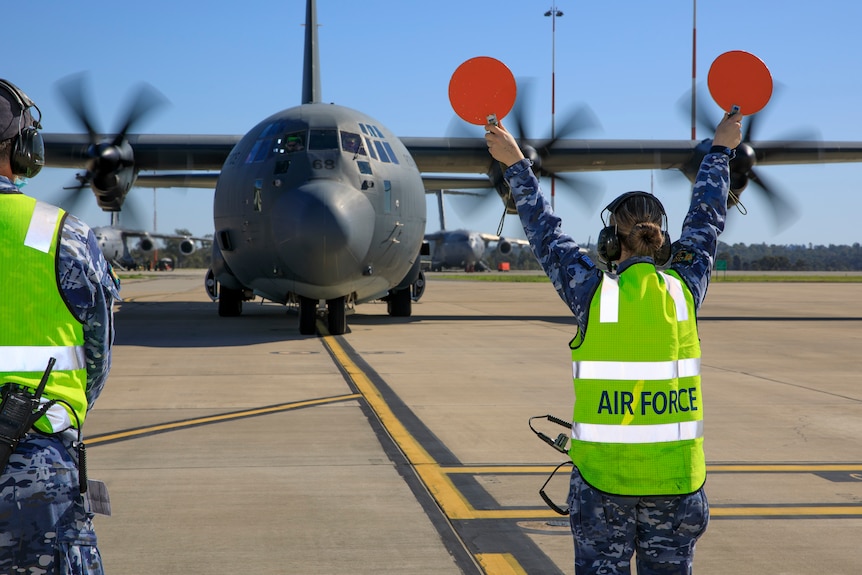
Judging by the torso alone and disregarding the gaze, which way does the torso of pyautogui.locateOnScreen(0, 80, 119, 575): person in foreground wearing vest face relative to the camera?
away from the camera

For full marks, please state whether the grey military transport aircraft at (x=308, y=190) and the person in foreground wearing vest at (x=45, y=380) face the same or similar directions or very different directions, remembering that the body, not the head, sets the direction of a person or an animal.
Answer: very different directions

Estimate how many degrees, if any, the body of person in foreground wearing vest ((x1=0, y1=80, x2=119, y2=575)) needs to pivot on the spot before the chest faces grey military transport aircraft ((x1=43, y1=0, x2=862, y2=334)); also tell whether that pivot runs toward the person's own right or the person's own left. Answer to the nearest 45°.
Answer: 0° — they already face it

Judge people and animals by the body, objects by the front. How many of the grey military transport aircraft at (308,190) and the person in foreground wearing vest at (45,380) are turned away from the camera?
1

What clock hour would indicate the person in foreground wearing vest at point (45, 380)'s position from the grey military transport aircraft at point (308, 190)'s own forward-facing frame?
The person in foreground wearing vest is roughly at 12 o'clock from the grey military transport aircraft.

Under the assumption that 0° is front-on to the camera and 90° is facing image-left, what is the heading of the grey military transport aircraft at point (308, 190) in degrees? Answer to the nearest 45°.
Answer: approximately 0°
